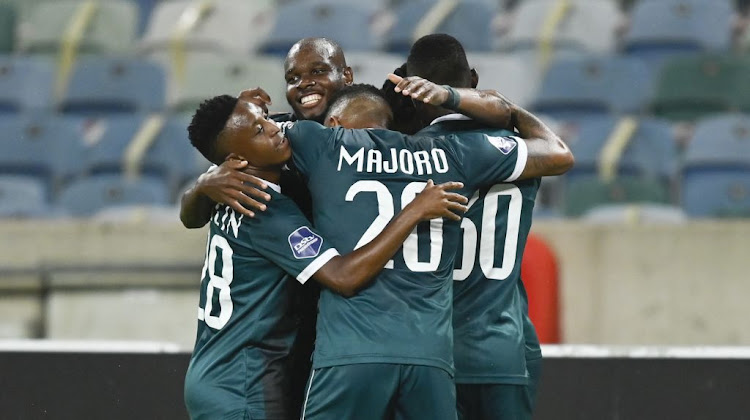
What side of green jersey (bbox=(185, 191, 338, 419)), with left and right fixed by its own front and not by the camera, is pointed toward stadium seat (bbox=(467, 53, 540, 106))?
front

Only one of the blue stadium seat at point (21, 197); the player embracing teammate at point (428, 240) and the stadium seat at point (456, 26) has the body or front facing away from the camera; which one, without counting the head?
the player embracing teammate

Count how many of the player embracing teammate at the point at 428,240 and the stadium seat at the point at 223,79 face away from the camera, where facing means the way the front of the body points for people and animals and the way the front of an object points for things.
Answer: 1

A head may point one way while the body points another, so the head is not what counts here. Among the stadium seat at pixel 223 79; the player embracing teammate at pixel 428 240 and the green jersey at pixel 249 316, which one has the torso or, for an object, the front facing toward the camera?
the stadium seat

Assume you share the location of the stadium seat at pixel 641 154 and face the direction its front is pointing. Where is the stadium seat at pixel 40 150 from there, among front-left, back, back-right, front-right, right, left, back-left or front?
right

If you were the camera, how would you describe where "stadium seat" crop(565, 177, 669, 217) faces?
facing the viewer

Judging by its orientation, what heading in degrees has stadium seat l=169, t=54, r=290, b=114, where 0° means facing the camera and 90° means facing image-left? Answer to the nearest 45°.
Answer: approximately 0°

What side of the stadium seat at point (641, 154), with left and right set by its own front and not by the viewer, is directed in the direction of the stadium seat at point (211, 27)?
right

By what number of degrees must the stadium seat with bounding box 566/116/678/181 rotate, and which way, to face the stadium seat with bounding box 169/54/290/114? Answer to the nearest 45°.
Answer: approximately 90° to its right

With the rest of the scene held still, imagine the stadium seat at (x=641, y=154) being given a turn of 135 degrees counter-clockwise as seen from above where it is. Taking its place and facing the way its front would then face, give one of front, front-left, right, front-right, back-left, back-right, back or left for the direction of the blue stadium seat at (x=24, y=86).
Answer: back-left

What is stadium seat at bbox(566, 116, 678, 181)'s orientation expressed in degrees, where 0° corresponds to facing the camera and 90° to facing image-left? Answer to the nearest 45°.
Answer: approximately 0°
